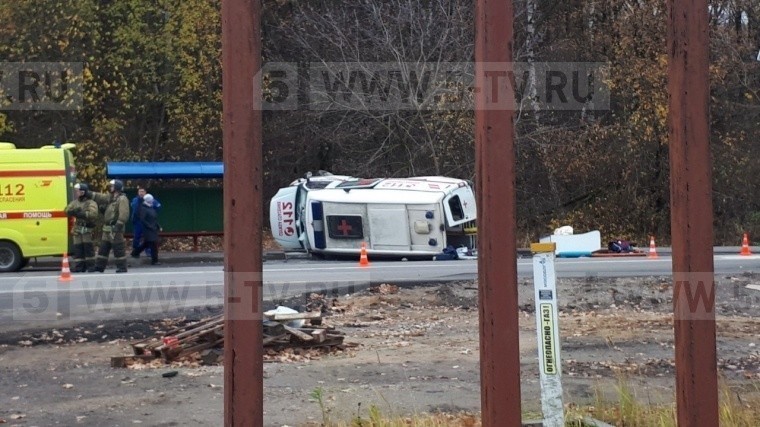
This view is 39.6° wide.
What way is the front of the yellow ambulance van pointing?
to the viewer's left

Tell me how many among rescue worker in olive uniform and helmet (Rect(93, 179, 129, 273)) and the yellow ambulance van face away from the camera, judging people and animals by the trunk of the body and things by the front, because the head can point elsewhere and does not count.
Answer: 0

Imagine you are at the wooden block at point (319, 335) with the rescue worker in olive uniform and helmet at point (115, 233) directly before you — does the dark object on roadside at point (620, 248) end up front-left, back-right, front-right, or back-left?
front-right

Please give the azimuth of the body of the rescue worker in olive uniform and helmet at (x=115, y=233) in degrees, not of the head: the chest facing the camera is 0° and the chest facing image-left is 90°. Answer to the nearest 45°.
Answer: approximately 45°

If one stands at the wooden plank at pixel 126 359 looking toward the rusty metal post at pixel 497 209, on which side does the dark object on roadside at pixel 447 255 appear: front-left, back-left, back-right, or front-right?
back-left

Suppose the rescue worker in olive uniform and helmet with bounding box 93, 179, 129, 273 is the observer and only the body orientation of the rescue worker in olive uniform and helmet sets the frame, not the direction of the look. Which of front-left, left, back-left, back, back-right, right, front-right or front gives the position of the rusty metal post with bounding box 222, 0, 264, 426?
front-left

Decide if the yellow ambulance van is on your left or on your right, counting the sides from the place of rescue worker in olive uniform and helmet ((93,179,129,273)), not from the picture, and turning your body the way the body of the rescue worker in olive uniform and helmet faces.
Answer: on your right

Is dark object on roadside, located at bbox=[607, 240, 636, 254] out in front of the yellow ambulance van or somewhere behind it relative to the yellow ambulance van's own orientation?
behind

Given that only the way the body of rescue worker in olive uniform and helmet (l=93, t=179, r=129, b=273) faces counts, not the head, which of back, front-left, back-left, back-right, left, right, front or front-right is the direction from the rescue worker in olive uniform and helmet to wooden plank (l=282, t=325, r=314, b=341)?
front-left
